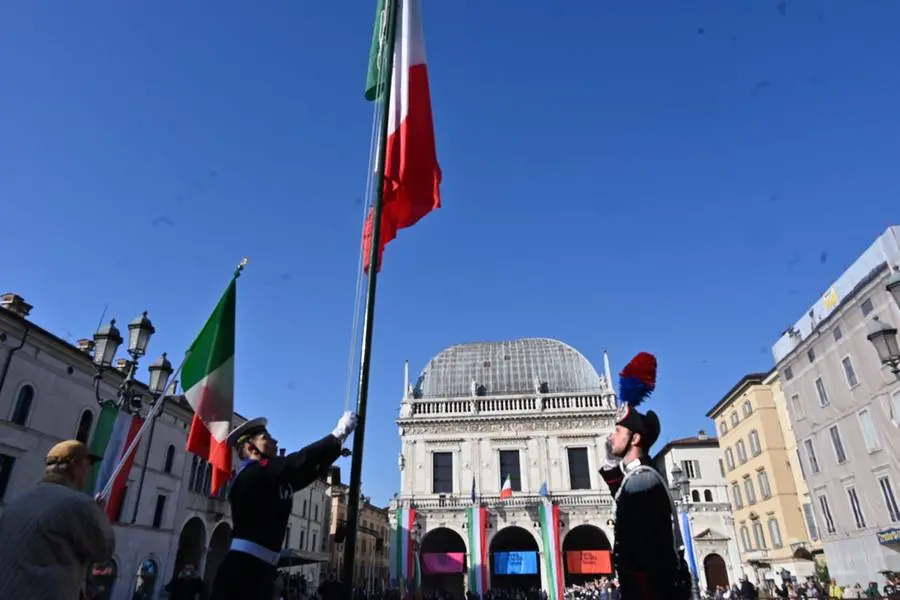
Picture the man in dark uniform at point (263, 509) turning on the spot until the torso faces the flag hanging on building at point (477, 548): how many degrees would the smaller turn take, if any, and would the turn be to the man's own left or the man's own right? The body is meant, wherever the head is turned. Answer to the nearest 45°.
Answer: approximately 90° to the man's own left

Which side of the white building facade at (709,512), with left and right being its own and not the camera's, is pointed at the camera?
front

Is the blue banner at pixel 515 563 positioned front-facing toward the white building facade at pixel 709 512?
no

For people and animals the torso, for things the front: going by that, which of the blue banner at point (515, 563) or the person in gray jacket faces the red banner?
the person in gray jacket

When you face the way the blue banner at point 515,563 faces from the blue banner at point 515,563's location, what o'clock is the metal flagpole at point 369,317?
The metal flagpole is roughly at 12 o'clock from the blue banner.

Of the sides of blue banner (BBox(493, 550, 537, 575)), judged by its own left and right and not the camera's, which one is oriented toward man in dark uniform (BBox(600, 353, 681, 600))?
front

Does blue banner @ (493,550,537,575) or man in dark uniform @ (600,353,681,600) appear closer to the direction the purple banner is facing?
the man in dark uniform

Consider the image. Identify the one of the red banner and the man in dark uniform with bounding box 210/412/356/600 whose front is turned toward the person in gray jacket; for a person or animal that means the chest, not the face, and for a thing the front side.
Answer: the red banner

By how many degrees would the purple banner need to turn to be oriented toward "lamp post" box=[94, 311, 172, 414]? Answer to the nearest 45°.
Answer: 0° — it already faces it

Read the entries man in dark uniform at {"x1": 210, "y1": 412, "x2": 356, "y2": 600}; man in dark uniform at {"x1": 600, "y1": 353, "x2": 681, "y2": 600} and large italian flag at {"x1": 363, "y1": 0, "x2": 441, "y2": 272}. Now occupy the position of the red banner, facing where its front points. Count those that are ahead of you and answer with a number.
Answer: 3

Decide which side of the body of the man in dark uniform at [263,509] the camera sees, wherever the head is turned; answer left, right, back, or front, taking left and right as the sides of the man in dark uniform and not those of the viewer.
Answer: right

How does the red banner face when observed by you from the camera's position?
facing the viewer

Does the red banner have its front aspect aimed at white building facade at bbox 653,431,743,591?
no

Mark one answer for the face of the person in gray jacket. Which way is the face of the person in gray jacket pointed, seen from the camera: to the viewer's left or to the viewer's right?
to the viewer's right

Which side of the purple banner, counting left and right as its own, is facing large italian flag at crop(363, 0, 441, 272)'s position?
front

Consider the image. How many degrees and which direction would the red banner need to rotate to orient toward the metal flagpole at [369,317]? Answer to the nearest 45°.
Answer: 0° — it already faces it

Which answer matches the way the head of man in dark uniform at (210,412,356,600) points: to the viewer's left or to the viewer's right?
to the viewer's right

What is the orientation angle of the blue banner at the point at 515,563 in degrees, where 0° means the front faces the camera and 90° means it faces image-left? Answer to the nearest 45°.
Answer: approximately 0°

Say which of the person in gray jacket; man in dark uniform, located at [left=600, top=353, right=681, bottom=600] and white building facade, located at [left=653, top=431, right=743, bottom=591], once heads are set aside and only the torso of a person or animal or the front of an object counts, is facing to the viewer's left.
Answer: the man in dark uniform

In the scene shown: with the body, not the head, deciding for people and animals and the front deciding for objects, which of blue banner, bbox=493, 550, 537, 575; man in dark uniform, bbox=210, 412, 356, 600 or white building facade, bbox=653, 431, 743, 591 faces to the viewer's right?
the man in dark uniform
